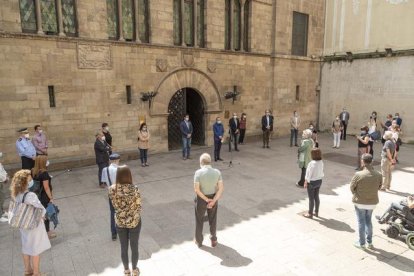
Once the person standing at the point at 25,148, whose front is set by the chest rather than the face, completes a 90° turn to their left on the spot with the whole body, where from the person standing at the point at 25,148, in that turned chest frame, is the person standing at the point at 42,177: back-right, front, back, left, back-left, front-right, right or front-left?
back-right

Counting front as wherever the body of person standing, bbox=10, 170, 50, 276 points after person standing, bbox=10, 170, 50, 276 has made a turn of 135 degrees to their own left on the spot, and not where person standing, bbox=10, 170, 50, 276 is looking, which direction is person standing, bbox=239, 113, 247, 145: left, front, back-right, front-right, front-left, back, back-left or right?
back-right

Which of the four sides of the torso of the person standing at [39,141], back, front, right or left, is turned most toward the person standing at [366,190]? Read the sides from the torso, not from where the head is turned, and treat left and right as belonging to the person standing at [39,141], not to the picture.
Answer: front

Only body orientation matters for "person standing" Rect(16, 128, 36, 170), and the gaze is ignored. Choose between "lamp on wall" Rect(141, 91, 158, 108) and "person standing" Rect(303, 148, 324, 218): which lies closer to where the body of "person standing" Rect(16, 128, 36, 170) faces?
the person standing

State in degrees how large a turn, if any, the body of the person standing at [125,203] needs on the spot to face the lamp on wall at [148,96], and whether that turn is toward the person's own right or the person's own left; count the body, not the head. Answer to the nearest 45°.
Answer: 0° — they already face it

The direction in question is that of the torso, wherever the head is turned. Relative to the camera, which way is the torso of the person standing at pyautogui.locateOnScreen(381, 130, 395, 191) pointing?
to the viewer's left

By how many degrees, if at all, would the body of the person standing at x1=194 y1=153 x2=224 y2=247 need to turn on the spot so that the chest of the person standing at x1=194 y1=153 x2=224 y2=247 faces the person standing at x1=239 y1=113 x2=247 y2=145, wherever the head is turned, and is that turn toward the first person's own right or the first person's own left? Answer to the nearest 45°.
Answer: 0° — they already face them

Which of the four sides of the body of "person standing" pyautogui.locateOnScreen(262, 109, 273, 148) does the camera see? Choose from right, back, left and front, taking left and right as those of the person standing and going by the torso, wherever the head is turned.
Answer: front

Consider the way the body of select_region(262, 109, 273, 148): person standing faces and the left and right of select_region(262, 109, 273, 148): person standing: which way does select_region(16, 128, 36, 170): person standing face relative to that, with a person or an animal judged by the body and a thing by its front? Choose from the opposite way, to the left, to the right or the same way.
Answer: to the left

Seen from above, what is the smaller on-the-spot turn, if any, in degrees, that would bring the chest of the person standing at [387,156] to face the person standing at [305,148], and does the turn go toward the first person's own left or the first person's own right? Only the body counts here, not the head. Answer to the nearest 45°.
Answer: approximately 45° to the first person's own left

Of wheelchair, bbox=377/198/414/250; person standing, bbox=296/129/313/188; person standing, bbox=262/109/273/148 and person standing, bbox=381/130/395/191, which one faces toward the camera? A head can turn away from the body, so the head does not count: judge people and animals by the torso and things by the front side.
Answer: person standing, bbox=262/109/273/148

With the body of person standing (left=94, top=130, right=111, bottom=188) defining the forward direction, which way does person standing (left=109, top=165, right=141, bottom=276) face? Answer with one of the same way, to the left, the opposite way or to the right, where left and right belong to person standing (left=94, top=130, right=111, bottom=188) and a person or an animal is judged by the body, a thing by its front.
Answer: to the left

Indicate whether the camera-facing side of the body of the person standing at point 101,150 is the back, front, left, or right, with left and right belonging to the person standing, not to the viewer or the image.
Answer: right

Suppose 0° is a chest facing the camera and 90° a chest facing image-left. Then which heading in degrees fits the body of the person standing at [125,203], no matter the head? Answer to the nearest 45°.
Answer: approximately 180°

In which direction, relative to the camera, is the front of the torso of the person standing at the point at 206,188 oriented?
away from the camera

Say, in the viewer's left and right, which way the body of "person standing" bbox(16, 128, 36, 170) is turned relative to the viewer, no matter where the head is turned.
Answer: facing the viewer and to the right of the viewer

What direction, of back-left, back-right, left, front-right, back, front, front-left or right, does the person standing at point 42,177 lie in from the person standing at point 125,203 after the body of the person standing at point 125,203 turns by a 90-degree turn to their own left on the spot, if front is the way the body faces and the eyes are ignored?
front-right

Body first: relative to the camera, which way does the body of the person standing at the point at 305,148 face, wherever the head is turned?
to the viewer's left

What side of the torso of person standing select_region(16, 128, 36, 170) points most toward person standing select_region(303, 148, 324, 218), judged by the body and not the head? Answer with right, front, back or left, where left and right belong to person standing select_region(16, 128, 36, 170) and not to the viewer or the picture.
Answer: front

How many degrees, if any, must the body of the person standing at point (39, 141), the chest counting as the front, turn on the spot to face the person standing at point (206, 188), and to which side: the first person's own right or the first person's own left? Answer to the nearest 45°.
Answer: approximately 45° to the first person's own right

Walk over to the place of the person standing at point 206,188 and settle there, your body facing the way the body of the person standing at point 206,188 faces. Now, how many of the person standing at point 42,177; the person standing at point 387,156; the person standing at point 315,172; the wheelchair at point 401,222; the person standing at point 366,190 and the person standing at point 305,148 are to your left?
1

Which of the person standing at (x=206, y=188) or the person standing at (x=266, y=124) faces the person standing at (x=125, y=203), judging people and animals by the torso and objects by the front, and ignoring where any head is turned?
the person standing at (x=266, y=124)
